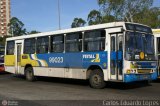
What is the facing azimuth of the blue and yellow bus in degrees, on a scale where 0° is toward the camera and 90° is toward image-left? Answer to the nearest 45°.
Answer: approximately 315°
